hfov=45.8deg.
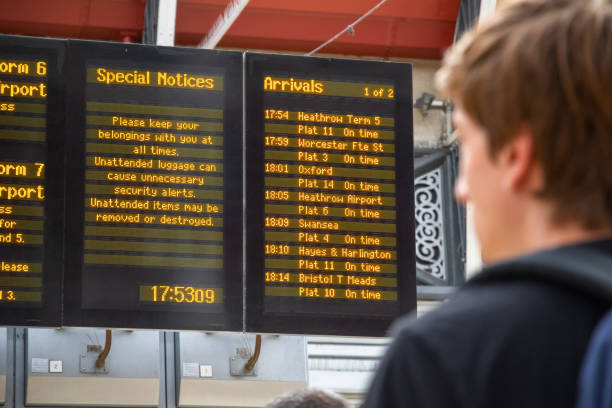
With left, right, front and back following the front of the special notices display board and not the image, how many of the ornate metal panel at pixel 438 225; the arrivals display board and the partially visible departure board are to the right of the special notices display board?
1

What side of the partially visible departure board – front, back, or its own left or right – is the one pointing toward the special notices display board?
left

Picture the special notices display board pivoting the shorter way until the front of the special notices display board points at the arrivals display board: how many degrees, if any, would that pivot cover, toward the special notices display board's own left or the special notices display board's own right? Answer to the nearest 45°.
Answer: approximately 90° to the special notices display board's own left

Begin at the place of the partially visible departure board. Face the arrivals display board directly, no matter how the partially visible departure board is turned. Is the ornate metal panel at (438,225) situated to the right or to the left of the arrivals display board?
left

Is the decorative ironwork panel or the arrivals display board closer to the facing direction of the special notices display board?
the arrivals display board

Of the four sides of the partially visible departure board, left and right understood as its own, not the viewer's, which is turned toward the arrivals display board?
left

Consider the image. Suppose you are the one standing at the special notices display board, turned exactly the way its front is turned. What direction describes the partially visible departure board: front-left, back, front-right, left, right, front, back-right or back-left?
right

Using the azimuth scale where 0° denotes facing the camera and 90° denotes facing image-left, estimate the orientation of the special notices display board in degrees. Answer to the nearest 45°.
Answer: approximately 0°

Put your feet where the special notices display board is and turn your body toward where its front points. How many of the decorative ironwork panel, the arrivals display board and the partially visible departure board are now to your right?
1

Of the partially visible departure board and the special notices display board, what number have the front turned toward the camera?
2

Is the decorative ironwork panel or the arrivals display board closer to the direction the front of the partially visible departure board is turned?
the arrivals display board

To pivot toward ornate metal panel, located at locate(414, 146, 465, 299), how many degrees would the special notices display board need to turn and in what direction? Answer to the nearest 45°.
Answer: approximately 135° to its left

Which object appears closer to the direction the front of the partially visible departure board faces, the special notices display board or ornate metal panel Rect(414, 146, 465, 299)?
the special notices display board

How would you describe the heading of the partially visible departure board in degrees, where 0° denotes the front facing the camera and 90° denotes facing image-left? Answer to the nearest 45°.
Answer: approximately 0°
